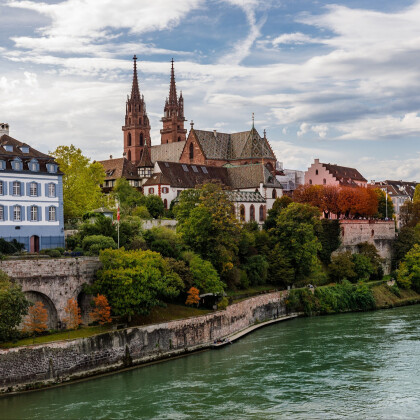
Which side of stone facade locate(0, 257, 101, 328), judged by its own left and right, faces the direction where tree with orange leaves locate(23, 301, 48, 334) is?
front

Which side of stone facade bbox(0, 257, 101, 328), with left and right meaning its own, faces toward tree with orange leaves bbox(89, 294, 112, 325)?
left

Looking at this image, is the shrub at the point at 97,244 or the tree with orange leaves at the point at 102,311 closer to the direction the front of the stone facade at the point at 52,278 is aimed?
the tree with orange leaves

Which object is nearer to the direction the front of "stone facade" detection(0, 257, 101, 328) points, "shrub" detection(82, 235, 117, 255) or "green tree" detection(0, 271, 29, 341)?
the green tree

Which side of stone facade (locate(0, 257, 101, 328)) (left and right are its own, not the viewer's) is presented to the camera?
front

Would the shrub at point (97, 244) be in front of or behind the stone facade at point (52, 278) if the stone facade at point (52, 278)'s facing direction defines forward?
behind

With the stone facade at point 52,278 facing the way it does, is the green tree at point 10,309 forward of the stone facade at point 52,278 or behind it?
forward

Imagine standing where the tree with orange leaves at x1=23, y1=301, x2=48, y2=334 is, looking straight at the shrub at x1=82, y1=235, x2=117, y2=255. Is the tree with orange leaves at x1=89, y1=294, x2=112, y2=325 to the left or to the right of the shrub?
right

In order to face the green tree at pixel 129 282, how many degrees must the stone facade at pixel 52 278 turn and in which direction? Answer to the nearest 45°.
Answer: approximately 90° to its left

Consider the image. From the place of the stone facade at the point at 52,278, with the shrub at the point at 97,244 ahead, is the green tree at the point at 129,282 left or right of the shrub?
right
